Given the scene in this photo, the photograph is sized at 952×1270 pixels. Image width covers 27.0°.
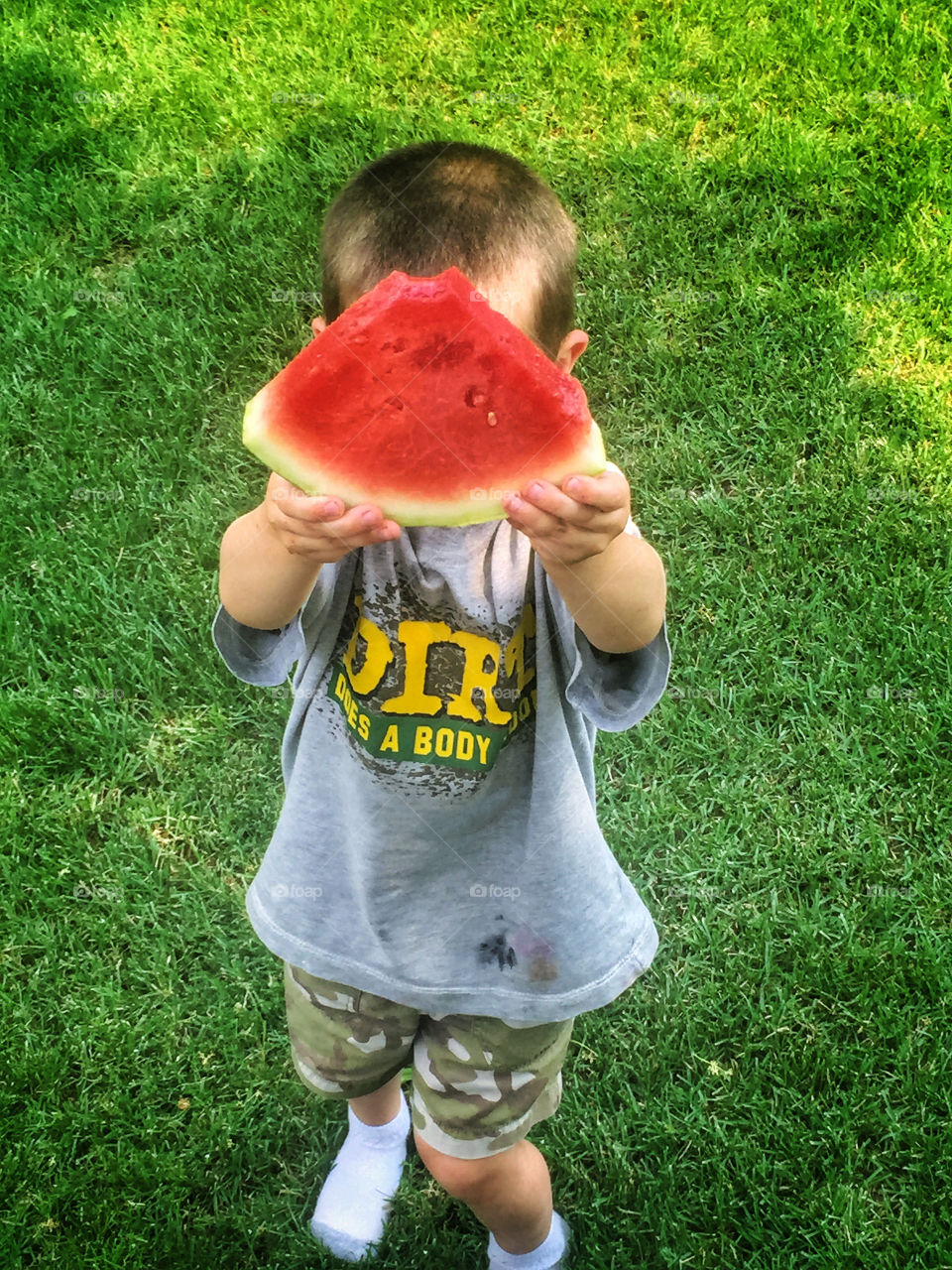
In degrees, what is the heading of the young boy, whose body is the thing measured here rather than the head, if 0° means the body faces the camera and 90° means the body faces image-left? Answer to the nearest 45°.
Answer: approximately 0°
